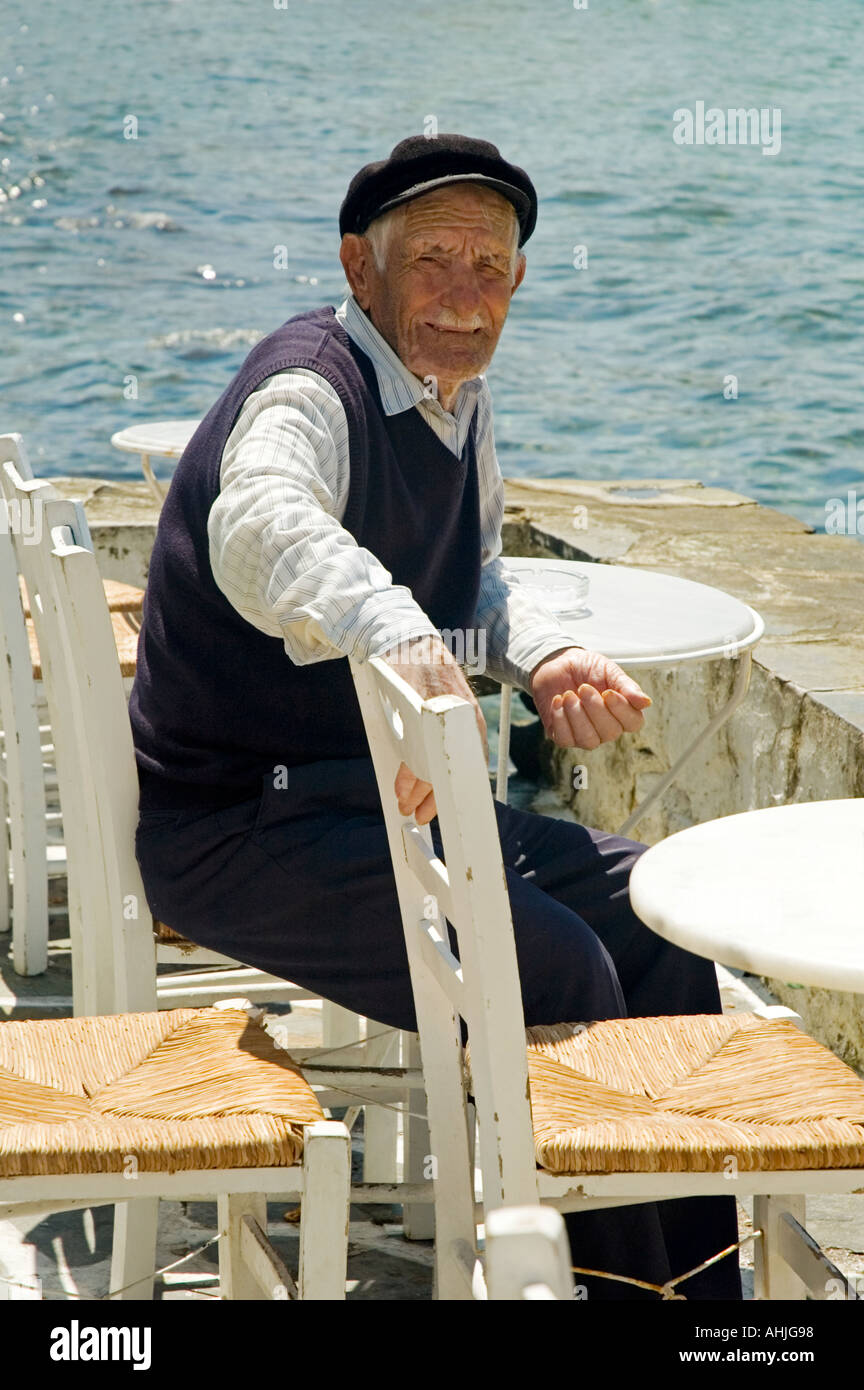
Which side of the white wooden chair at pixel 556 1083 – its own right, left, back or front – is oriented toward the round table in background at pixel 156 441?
left

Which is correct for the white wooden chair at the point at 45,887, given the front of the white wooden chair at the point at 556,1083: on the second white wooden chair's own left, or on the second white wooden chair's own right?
on the second white wooden chair's own left

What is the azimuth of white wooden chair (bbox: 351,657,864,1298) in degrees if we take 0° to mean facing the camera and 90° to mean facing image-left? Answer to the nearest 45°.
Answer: approximately 270°

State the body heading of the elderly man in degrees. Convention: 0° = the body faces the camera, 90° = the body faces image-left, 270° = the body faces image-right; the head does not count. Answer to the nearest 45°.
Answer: approximately 315°

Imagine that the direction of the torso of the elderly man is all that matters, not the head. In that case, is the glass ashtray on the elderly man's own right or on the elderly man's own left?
on the elderly man's own left

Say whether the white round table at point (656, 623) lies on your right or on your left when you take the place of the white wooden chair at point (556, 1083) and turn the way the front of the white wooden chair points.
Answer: on your left
